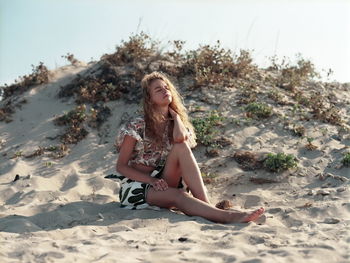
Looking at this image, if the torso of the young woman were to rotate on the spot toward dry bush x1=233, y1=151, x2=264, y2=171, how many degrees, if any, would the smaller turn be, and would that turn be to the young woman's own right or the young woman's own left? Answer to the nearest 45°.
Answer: approximately 90° to the young woman's own left

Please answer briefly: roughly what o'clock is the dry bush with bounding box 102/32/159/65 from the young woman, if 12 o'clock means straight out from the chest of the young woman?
The dry bush is roughly at 7 o'clock from the young woman.

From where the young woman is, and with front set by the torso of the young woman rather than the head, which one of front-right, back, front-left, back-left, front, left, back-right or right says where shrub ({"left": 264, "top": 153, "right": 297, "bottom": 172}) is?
left

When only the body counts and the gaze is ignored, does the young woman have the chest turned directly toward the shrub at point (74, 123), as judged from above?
no

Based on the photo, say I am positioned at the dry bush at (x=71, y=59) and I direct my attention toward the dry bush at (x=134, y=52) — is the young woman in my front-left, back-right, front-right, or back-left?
front-right

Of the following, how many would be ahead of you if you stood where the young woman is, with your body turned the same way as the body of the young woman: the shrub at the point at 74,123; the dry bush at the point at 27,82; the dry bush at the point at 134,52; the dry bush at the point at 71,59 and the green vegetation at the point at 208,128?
0

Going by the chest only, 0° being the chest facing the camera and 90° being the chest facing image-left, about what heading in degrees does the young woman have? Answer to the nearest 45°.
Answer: approximately 315°

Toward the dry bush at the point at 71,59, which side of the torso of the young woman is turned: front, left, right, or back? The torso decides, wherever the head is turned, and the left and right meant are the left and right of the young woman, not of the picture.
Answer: back

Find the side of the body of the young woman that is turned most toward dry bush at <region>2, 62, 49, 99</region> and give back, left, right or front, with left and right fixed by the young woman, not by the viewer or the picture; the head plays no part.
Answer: back

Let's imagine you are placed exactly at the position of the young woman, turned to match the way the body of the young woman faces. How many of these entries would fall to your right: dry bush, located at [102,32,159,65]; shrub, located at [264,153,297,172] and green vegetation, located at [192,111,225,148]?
0

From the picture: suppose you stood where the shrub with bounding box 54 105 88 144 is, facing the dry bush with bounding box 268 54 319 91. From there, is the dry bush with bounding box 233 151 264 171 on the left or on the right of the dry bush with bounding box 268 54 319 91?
right

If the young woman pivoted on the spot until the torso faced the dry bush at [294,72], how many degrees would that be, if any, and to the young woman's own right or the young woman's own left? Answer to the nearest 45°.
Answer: approximately 90° to the young woman's own left

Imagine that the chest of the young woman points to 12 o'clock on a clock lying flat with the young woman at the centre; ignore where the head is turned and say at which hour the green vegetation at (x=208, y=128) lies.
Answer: The green vegetation is roughly at 8 o'clock from the young woman.
